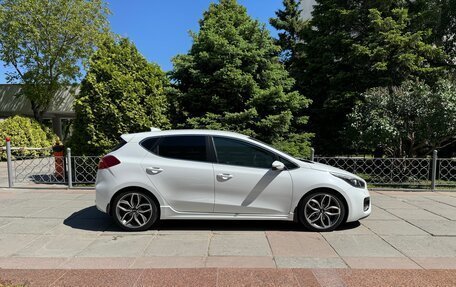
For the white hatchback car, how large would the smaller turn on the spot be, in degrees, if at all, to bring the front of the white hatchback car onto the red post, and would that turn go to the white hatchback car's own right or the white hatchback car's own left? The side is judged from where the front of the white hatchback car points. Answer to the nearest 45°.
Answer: approximately 135° to the white hatchback car's own left

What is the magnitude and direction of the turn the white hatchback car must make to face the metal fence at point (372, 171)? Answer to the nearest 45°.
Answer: approximately 45° to its left

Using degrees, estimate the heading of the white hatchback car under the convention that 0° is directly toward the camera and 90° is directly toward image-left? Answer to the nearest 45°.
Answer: approximately 270°

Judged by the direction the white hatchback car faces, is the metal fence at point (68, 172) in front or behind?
behind

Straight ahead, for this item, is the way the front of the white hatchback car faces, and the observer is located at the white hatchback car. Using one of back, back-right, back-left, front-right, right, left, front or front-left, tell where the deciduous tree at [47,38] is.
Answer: back-left

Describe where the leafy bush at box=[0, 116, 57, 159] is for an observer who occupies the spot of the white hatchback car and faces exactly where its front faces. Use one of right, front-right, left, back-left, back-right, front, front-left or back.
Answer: back-left

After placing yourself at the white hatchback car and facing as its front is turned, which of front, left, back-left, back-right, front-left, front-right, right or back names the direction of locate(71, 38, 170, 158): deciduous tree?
back-left
